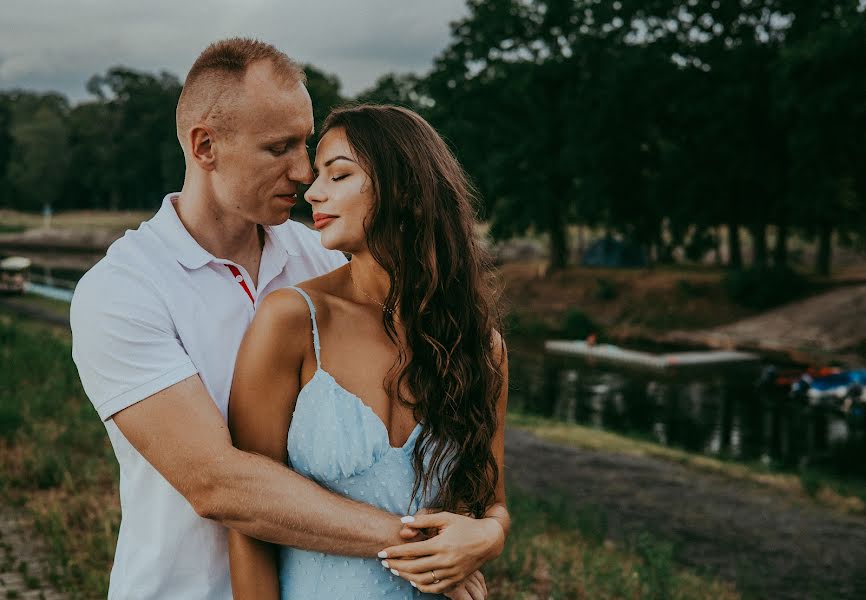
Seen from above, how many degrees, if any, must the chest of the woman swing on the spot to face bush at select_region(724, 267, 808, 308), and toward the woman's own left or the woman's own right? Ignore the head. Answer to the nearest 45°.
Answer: approximately 135° to the woman's own left

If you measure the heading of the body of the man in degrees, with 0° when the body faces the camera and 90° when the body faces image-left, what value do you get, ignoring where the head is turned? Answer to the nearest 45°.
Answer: approximately 315°

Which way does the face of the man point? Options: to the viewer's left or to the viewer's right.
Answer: to the viewer's right

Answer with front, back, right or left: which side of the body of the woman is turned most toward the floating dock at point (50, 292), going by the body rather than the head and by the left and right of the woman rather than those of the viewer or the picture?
back

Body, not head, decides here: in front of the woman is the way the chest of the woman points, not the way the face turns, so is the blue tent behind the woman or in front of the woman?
behind

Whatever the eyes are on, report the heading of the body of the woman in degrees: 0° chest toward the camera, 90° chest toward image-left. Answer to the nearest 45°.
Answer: approximately 0°

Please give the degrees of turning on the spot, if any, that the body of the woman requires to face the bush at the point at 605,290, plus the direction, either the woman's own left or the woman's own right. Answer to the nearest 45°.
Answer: approximately 180°

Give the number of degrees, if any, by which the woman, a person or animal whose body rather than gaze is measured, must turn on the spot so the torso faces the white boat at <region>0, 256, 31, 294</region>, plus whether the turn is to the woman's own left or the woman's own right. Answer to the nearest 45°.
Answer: approximately 180°

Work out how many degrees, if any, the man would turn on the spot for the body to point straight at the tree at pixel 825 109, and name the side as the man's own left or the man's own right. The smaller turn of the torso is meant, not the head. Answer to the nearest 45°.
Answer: approximately 90° to the man's own left

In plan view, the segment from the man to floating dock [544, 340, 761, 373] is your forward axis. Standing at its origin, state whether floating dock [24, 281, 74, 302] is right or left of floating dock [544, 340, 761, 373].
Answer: left

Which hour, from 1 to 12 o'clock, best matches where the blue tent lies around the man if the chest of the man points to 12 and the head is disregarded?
The blue tent is roughly at 8 o'clock from the man.
